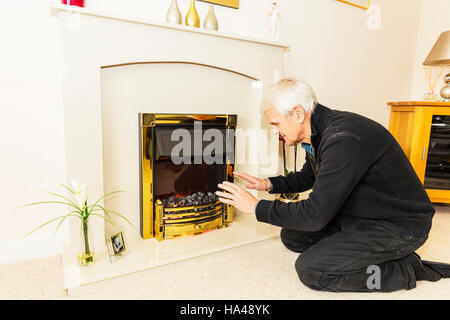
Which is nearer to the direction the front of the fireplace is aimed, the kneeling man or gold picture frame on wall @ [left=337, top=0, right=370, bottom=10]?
the kneeling man

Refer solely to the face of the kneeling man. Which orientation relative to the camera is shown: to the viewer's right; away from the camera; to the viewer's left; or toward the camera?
to the viewer's left

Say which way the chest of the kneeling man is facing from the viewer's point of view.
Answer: to the viewer's left

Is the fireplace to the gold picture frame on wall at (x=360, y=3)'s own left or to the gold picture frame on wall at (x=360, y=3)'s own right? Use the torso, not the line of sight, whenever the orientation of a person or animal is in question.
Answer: on its right

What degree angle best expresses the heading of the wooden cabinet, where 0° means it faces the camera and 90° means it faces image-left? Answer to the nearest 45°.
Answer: approximately 0°

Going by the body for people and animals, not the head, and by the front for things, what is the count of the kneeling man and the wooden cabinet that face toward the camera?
1

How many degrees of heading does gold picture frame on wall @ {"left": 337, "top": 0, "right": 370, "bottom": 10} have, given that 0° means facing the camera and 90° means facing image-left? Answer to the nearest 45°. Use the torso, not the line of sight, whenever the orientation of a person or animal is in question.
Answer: approximately 315°

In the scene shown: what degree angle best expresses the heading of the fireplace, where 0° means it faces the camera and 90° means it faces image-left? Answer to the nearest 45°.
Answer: approximately 315°
